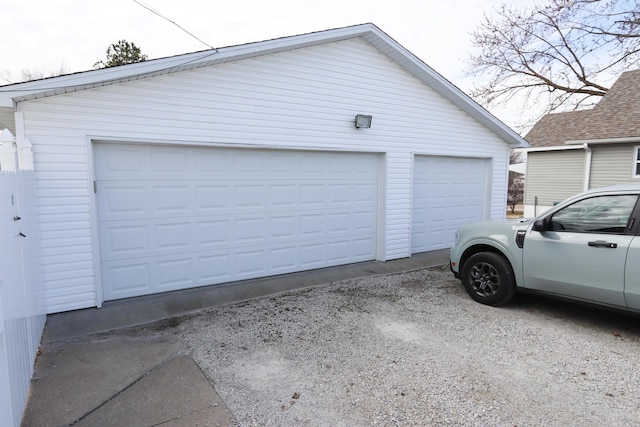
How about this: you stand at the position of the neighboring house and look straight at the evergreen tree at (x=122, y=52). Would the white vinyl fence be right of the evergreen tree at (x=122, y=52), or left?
left

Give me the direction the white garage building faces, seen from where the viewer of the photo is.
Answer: facing the viewer and to the right of the viewer

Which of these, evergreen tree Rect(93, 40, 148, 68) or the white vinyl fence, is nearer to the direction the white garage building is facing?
the white vinyl fence

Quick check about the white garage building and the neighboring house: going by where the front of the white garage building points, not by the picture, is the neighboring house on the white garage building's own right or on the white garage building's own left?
on the white garage building's own left

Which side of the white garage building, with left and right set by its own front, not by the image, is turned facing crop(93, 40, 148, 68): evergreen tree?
back

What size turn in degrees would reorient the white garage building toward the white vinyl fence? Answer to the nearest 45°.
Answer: approximately 90° to its right

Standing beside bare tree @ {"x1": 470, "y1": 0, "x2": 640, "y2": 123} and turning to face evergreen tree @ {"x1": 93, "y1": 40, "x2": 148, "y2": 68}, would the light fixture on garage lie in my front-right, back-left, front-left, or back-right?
front-left

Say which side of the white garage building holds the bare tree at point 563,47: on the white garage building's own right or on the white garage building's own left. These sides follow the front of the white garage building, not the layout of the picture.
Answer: on the white garage building's own left
